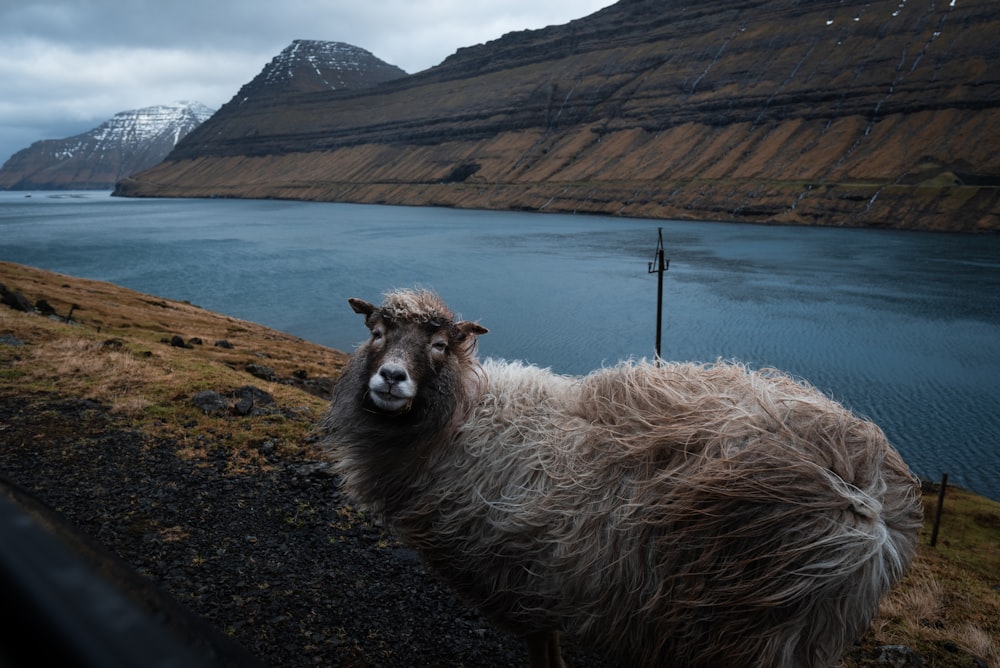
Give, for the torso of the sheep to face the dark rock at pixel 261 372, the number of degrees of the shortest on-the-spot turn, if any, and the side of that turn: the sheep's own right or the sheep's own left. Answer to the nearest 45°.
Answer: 0° — it already faces it

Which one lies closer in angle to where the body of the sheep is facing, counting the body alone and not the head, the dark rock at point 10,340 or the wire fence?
the dark rock

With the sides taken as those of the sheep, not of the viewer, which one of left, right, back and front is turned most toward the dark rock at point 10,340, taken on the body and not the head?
front

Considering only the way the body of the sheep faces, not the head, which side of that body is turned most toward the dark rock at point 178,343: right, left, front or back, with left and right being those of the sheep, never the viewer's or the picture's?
front

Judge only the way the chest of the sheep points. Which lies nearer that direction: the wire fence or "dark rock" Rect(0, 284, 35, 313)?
the dark rock

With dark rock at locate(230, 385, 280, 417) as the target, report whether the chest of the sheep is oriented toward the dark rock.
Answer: yes

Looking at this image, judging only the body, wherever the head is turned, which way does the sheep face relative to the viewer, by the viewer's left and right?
facing away from the viewer and to the left of the viewer

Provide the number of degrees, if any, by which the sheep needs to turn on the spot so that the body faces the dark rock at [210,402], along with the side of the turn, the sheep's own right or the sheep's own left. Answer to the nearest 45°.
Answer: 0° — it already faces it

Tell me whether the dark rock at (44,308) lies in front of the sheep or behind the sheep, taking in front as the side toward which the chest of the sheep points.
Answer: in front
